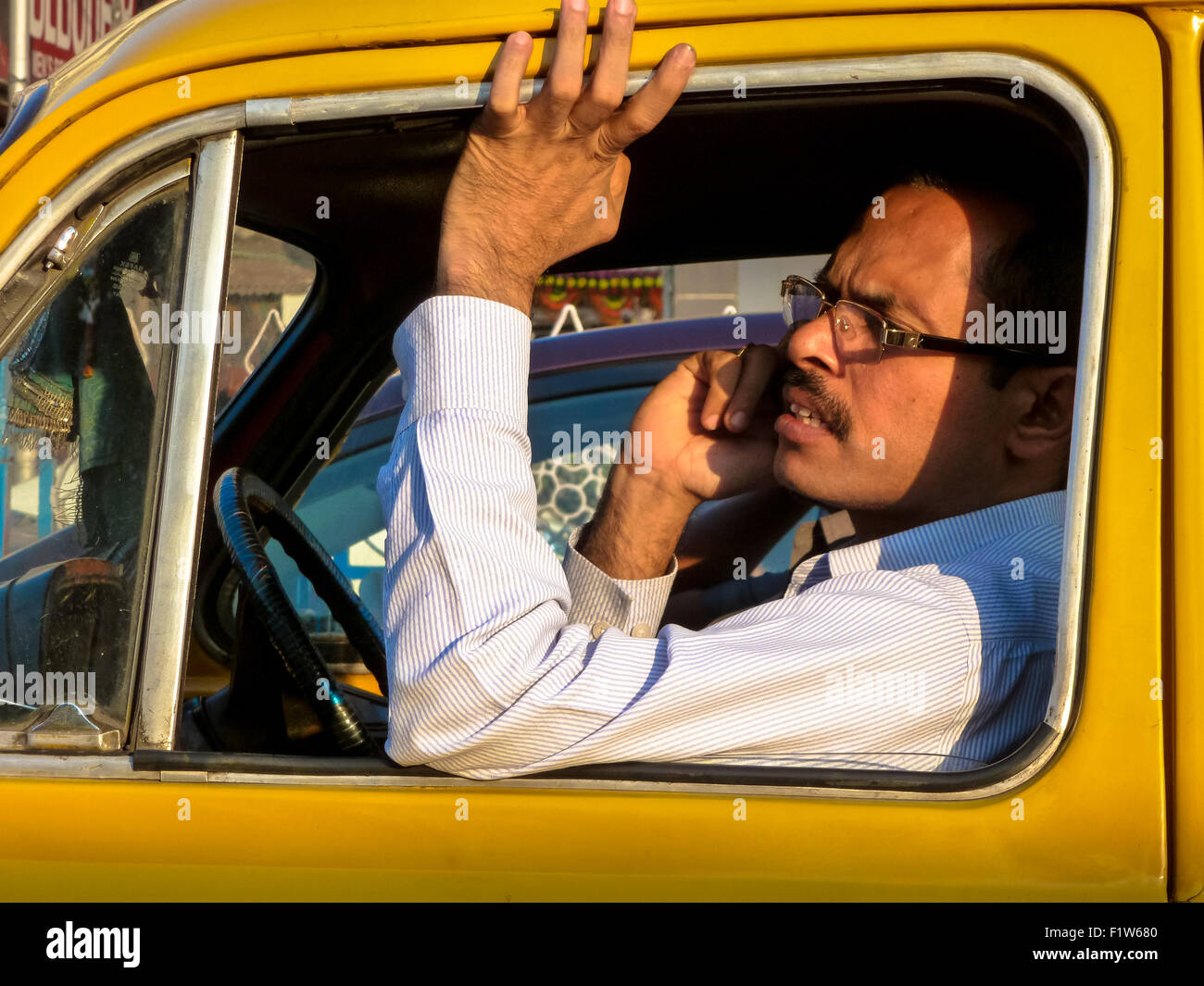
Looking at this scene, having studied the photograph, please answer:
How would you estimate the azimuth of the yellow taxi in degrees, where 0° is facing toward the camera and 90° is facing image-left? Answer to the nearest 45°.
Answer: approximately 90°

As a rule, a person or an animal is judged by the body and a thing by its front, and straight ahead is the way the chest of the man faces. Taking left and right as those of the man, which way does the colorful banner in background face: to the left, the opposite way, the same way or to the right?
to the left

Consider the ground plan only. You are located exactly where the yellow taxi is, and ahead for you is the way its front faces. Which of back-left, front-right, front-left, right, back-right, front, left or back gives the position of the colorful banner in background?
right

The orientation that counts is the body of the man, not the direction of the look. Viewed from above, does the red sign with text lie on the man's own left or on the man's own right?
on the man's own right

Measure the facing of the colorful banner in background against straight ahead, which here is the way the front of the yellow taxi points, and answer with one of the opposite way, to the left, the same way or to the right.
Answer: to the left

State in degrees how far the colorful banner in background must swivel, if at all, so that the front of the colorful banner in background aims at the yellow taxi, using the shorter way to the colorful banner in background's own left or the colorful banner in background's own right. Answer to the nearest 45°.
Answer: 0° — it already faces it

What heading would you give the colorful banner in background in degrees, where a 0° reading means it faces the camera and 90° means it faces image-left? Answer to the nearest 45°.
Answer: approximately 0°

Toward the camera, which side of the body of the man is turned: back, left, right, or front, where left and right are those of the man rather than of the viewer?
left

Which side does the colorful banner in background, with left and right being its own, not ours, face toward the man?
front

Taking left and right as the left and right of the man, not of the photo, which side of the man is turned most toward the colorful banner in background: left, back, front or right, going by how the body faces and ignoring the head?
right

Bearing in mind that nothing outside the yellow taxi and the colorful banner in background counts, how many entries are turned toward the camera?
1
